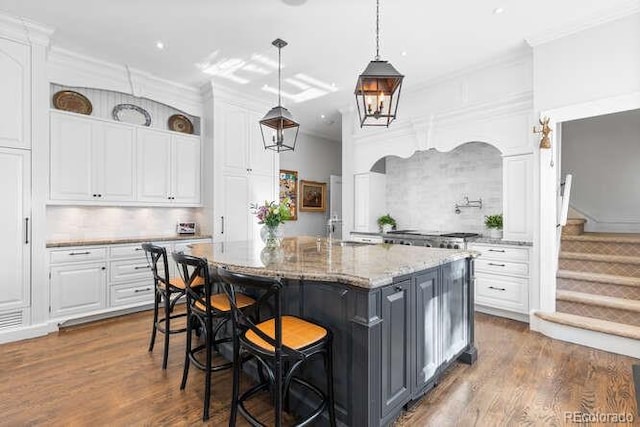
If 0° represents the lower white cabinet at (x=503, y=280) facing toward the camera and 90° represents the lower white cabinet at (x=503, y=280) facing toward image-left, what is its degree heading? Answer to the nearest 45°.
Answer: approximately 45°

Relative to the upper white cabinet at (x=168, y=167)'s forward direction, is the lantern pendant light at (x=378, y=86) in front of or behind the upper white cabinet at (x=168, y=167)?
in front

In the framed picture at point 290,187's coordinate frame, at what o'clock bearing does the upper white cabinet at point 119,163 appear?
The upper white cabinet is roughly at 3 o'clock from the framed picture.

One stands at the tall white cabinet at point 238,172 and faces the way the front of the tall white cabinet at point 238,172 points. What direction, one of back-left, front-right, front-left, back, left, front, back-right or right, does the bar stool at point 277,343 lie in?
front-right

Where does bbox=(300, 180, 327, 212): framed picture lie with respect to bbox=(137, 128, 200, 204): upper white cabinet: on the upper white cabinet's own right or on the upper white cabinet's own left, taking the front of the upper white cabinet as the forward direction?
on the upper white cabinet's own left

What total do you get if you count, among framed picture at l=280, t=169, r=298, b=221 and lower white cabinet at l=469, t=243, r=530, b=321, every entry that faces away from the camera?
0

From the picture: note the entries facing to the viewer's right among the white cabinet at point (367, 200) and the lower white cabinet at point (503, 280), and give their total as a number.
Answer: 0

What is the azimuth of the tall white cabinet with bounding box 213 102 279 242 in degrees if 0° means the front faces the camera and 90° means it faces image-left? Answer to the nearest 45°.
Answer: approximately 315°

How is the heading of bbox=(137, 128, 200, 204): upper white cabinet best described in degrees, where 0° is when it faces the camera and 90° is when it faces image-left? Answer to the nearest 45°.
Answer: approximately 315°

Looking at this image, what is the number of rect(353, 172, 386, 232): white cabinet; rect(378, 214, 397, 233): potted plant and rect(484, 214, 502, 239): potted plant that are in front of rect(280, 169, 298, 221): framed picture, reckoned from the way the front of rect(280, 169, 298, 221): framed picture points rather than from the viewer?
3

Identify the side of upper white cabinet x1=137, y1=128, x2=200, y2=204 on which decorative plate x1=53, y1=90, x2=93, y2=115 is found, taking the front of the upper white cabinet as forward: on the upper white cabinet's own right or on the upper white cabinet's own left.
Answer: on the upper white cabinet's own right
